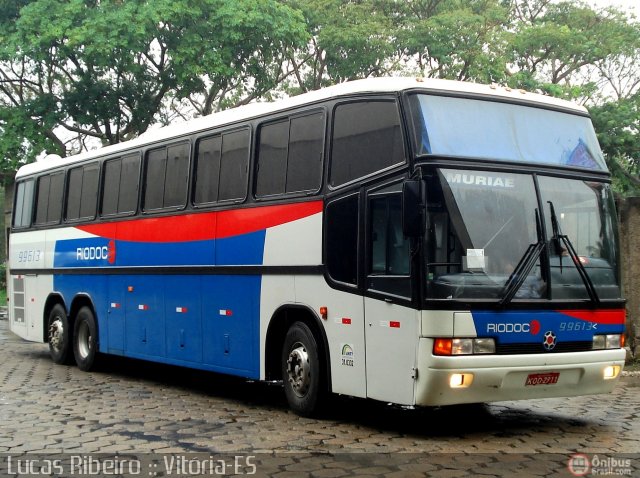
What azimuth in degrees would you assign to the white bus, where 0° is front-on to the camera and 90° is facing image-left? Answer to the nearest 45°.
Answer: approximately 315°

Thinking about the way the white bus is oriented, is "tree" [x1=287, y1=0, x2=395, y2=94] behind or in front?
behind

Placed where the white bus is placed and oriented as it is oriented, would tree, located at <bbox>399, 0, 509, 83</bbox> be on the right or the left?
on its left
